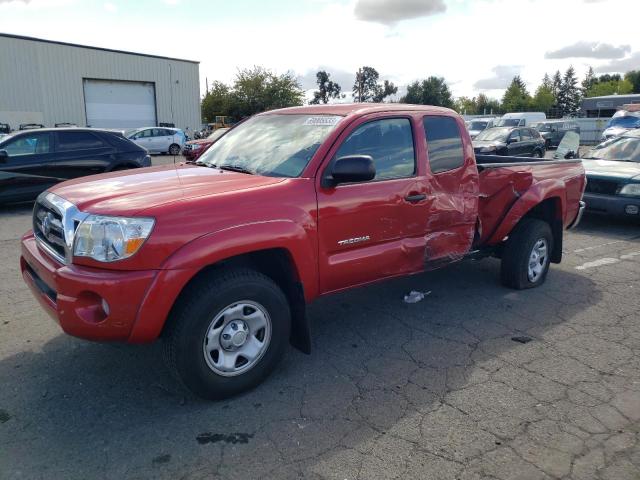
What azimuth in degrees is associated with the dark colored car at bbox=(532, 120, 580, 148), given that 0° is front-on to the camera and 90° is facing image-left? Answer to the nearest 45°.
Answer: approximately 45°

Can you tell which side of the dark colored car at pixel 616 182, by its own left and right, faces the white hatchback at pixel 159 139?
right

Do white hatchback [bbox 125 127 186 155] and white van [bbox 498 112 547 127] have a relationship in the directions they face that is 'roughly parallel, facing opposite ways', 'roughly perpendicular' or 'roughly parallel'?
roughly parallel

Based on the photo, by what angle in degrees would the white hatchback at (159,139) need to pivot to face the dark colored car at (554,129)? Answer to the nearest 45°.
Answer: approximately 180°

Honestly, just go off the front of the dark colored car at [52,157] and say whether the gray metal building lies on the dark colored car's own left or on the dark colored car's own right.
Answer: on the dark colored car's own right

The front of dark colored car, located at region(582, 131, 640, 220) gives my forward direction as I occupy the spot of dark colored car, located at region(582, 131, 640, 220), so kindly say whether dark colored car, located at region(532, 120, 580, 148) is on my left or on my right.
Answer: on my right

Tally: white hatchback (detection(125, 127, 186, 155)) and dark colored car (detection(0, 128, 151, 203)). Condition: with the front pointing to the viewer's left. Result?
2

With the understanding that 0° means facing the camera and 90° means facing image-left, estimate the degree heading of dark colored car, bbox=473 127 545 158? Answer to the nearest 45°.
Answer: approximately 45°

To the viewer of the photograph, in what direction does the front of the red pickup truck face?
facing the viewer and to the left of the viewer

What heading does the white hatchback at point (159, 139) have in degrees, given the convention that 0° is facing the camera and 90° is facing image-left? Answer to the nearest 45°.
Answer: approximately 90°

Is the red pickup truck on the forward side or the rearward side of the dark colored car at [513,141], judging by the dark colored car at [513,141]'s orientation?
on the forward side

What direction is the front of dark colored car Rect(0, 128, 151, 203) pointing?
to the viewer's left

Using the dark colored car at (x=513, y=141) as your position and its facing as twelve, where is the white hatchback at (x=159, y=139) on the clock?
The white hatchback is roughly at 2 o'clock from the dark colored car.

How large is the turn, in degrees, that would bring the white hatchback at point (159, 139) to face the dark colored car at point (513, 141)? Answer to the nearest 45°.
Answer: approximately 135° to its left

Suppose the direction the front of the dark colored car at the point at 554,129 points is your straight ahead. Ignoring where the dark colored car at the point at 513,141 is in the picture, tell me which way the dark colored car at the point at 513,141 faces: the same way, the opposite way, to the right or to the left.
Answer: the same way

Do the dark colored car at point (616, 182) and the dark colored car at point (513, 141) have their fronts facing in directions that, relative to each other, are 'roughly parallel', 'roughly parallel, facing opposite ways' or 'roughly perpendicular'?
roughly parallel
